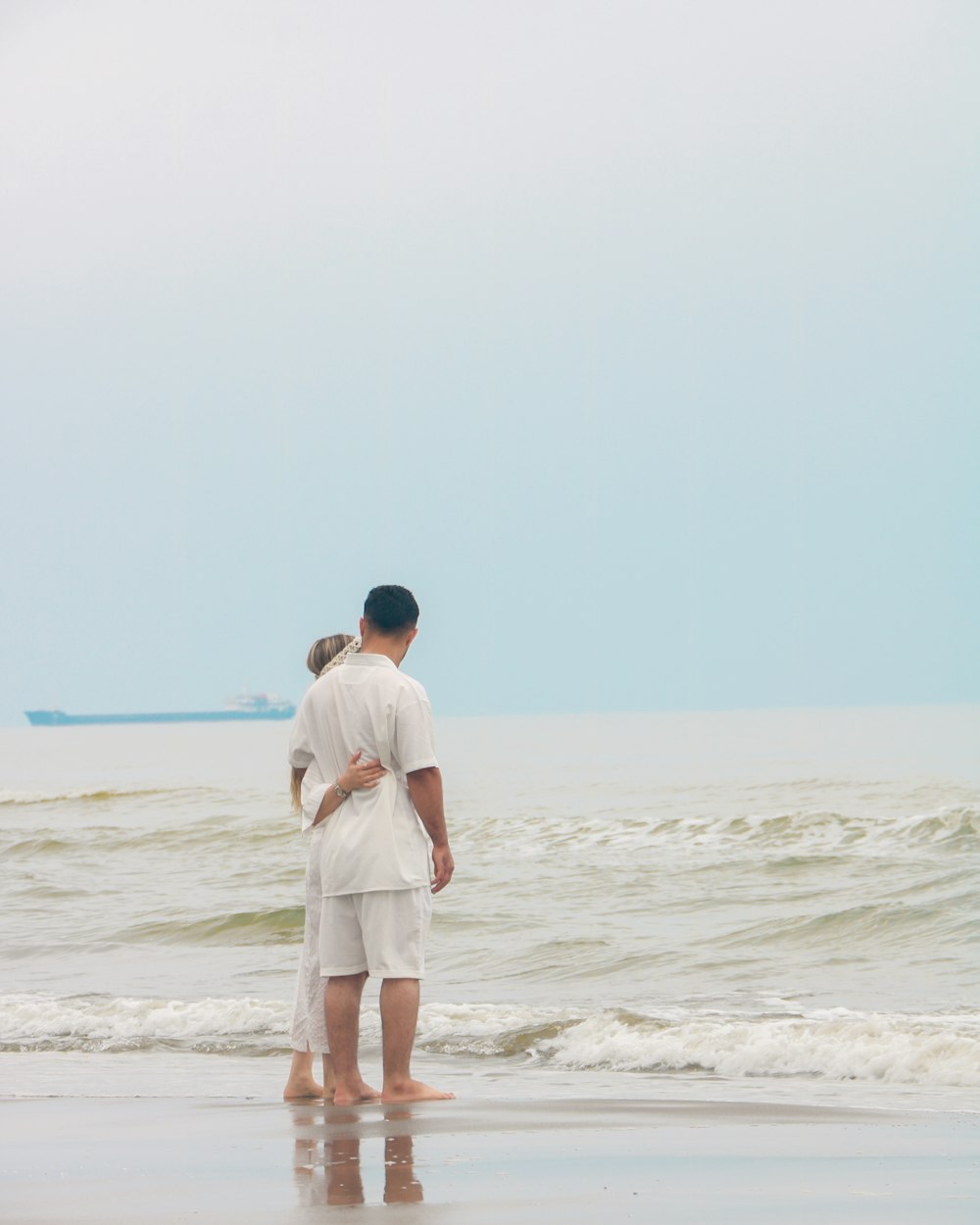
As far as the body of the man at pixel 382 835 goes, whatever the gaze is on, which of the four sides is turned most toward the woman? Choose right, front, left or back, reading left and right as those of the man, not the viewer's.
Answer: left

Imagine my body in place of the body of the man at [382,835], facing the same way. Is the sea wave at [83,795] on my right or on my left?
on my left

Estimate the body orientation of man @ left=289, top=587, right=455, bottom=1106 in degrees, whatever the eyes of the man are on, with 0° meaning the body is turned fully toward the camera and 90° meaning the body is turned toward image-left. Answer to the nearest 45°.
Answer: approximately 225°

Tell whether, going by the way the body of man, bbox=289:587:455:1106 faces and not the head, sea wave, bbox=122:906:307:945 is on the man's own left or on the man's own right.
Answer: on the man's own left

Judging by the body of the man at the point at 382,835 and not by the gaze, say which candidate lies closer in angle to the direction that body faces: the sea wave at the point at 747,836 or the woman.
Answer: the sea wave

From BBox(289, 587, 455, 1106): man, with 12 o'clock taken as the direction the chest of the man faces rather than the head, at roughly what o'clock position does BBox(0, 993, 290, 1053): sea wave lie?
The sea wave is roughly at 10 o'clock from the man.
